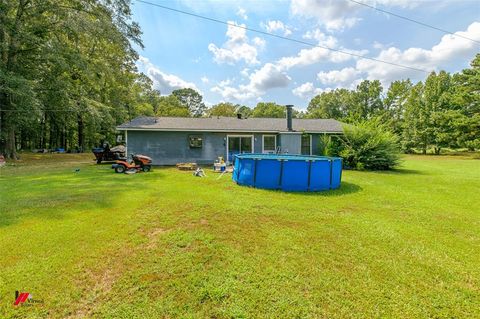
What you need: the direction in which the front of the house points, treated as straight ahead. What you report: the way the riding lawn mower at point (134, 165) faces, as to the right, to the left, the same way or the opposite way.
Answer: to the right

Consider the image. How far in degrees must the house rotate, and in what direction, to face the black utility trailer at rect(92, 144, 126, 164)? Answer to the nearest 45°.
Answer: approximately 90° to its left

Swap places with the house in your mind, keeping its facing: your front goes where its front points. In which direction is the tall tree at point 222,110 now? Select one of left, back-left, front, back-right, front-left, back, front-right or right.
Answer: front

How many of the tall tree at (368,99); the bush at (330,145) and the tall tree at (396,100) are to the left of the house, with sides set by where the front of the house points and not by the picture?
0
